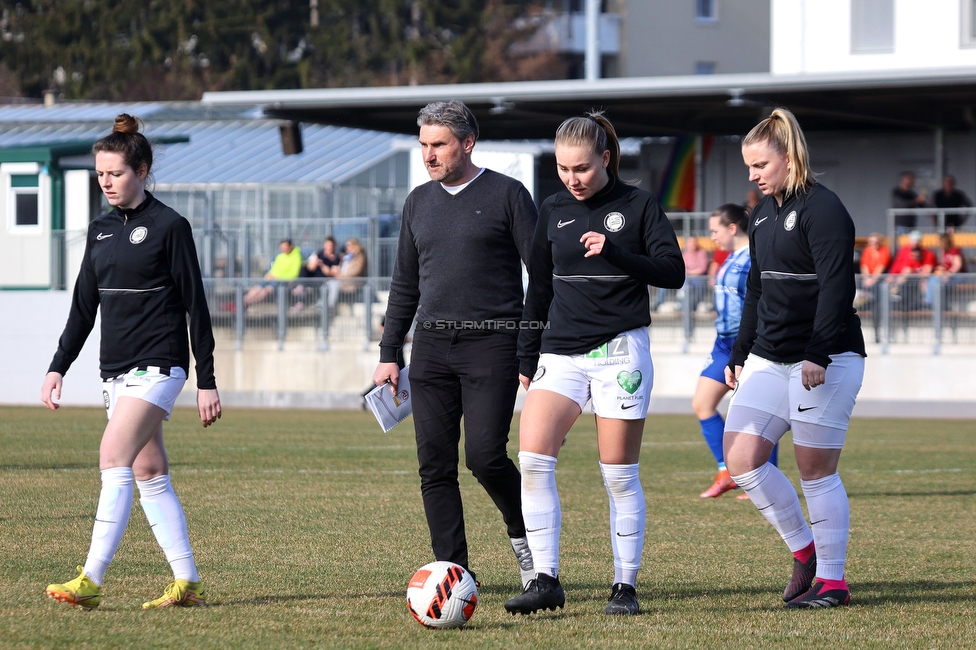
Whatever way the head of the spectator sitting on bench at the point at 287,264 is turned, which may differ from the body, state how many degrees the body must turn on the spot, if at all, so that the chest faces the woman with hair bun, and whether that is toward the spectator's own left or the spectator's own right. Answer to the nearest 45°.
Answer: approximately 45° to the spectator's own left

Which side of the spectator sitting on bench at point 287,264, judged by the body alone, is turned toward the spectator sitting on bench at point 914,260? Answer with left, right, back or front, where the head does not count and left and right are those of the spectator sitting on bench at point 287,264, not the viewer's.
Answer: left

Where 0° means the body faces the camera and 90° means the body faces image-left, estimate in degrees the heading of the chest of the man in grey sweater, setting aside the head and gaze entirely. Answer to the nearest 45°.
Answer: approximately 45°

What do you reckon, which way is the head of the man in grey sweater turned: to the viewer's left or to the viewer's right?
to the viewer's left

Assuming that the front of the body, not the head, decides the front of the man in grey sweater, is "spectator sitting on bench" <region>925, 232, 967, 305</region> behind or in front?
behind

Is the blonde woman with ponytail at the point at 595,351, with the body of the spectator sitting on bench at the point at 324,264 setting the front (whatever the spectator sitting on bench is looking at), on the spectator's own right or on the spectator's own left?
on the spectator's own left
